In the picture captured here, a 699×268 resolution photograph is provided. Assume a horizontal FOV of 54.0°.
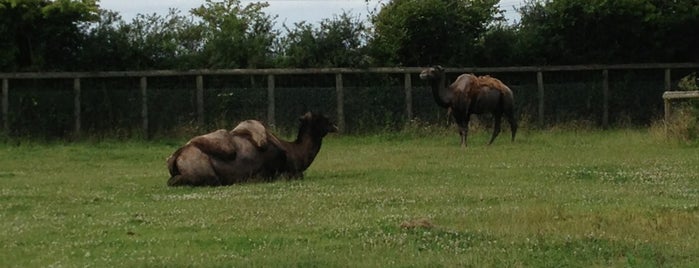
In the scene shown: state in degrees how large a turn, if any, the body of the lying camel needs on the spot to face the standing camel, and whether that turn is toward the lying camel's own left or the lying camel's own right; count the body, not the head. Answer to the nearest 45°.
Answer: approximately 45° to the lying camel's own left

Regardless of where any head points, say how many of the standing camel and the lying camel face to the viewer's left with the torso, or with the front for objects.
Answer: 1

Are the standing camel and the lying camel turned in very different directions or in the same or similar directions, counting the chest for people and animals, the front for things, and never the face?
very different directions

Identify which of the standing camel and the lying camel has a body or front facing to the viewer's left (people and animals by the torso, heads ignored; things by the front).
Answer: the standing camel

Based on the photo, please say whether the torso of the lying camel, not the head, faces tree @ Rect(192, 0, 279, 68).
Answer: no

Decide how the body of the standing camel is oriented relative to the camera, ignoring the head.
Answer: to the viewer's left

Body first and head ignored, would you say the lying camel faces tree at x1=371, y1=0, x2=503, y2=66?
no

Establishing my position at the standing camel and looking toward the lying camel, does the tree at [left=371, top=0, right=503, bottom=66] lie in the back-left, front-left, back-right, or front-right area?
back-right

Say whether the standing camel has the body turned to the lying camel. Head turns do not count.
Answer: no

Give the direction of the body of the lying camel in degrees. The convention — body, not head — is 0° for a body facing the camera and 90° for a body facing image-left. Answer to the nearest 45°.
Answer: approximately 270°
